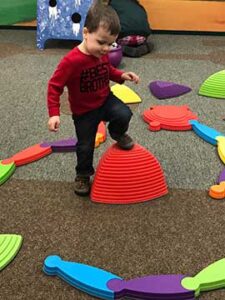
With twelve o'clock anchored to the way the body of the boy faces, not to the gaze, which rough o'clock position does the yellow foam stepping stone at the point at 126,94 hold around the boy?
The yellow foam stepping stone is roughly at 8 o'clock from the boy.

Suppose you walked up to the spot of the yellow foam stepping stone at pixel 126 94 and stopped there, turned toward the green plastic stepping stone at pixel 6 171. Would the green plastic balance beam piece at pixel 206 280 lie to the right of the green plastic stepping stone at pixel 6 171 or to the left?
left

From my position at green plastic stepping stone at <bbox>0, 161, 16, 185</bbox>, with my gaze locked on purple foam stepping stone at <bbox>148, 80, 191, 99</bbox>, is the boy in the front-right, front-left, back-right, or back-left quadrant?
front-right

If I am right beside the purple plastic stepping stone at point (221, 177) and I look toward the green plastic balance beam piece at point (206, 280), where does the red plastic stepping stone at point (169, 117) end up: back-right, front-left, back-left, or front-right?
back-right

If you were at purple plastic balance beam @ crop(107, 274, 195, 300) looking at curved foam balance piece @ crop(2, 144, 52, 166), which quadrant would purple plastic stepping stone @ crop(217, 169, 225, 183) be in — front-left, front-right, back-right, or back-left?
front-right

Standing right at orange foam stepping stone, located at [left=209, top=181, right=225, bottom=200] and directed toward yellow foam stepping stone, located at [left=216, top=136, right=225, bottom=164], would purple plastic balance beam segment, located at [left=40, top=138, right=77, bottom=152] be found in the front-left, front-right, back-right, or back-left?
front-left

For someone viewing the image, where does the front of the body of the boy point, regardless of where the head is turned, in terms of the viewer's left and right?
facing the viewer and to the right of the viewer
